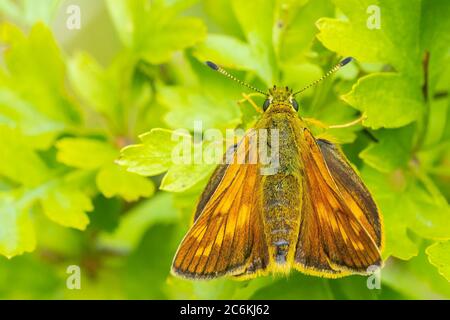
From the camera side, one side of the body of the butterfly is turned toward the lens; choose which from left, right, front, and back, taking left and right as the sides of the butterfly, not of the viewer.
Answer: back
